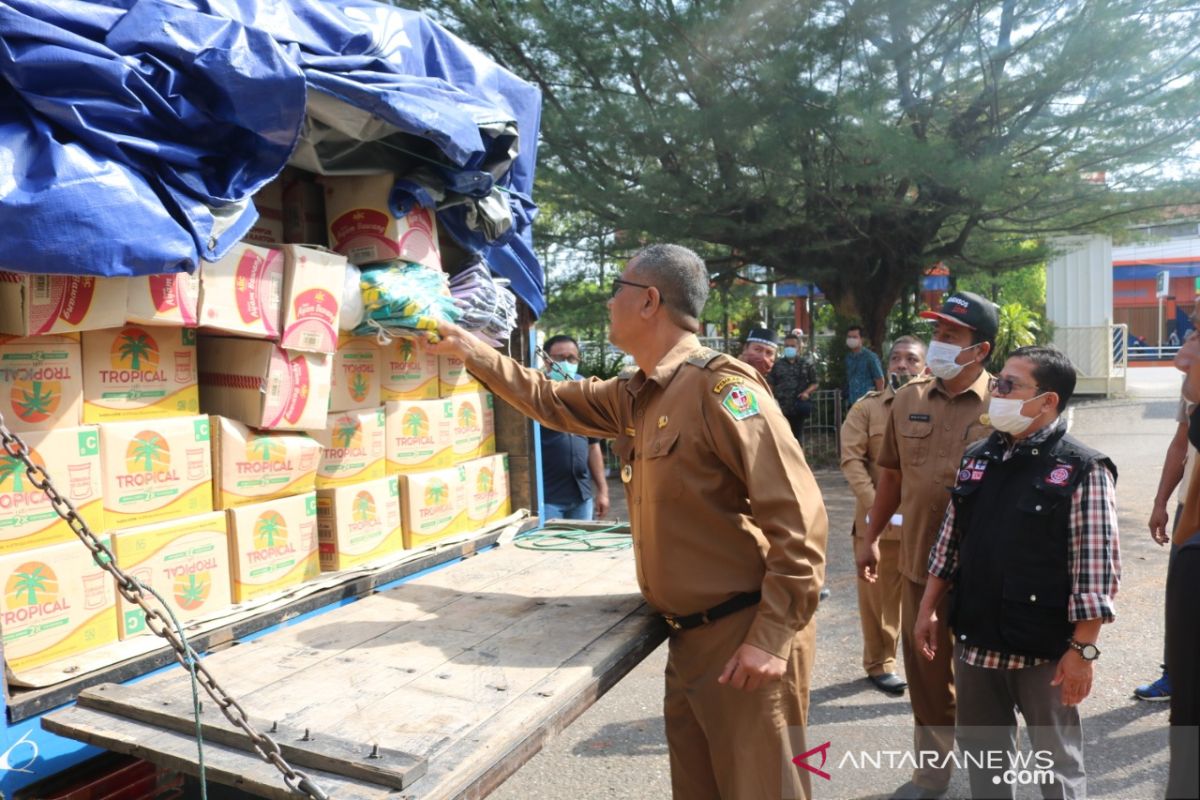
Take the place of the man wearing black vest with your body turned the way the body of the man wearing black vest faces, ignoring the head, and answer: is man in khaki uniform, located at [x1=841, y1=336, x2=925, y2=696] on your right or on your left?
on your right

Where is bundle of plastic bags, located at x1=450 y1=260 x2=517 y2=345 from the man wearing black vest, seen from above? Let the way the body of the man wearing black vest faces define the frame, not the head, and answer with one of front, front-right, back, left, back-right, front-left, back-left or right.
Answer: front-right

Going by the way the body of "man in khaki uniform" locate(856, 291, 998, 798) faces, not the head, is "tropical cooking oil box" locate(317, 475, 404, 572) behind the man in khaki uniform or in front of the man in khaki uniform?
in front

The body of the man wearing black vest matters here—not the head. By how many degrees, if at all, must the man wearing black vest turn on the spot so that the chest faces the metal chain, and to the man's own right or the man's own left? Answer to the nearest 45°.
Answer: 0° — they already face it

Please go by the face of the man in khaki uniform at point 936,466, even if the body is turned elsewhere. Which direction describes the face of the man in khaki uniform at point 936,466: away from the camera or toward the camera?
toward the camera

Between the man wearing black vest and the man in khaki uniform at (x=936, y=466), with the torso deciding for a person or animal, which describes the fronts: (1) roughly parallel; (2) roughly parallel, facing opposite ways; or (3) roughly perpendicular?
roughly parallel

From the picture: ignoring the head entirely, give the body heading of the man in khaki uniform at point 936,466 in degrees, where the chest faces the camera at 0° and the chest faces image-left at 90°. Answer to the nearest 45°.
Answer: approximately 45°

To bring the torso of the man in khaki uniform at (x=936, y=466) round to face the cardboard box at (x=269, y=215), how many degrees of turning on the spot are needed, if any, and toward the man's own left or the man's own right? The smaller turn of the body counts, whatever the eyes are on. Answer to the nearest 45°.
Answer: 0° — they already face it

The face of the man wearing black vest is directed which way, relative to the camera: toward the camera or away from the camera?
toward the camera

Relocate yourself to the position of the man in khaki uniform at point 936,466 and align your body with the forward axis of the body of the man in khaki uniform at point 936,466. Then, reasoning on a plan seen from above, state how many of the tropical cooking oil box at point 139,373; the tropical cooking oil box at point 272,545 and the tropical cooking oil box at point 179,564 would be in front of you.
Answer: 3

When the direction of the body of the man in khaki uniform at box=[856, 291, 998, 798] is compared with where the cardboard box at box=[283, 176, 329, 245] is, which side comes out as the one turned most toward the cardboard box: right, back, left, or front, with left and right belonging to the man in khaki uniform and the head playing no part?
front

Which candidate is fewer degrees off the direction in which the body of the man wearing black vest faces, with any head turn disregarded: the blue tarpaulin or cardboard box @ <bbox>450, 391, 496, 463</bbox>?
the blue tarpaulin

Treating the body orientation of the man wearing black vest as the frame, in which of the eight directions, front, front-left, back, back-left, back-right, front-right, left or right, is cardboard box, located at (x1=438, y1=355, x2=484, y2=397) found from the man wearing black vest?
front-right

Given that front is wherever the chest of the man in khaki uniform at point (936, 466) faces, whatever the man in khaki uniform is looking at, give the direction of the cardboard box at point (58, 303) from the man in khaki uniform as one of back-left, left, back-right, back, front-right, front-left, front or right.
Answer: front

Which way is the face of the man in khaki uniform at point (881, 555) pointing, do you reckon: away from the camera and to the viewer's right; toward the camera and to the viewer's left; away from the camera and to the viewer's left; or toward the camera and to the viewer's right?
toward the camera and to the viewer's left

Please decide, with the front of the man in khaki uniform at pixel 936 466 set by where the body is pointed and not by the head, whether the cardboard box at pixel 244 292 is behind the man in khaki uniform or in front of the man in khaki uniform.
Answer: in front

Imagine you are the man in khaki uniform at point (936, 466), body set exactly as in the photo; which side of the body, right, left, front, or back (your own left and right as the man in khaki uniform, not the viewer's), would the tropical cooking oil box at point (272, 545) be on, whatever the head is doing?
front

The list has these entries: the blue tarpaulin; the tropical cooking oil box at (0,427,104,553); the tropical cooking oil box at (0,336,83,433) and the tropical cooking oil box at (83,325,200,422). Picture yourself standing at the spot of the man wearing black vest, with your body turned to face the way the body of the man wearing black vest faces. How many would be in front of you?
4

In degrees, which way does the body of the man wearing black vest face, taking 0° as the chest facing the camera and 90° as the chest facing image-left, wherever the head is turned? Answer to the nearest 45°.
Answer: approximately 45°

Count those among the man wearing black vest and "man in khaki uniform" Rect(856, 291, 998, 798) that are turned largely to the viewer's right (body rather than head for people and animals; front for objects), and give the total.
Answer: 0
